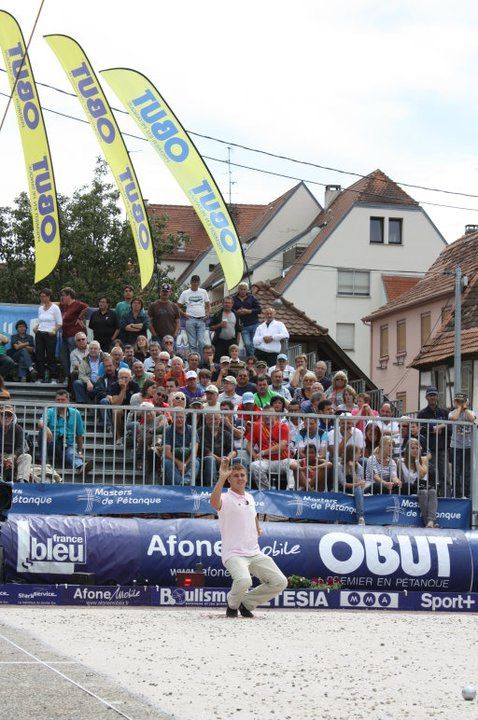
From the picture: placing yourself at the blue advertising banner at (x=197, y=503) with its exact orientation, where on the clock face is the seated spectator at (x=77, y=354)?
The seated spectator is roughly at 5 o'clock from the blue advertising banner.

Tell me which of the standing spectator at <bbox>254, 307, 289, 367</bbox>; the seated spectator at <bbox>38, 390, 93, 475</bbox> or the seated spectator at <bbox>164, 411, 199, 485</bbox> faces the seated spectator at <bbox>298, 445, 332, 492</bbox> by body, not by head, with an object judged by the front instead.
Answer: the standing spectator

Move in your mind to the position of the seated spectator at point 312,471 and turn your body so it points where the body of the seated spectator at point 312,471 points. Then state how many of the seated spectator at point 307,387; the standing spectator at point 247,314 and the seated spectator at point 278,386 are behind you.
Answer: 3

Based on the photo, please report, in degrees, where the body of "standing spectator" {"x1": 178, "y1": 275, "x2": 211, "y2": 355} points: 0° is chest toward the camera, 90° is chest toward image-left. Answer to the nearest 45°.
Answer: approximately 0°

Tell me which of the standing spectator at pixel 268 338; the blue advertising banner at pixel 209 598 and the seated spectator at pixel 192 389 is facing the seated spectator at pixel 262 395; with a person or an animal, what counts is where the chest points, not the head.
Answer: the standing spectator
